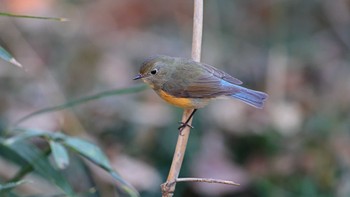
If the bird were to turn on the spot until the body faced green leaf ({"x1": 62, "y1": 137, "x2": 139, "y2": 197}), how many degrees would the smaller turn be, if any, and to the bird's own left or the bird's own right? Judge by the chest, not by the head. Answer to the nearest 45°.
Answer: approximately 45° to the bird's own left

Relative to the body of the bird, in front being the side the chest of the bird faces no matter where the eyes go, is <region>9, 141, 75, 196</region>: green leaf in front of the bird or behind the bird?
in front

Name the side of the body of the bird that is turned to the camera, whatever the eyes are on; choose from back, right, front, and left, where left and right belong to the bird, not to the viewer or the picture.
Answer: left
